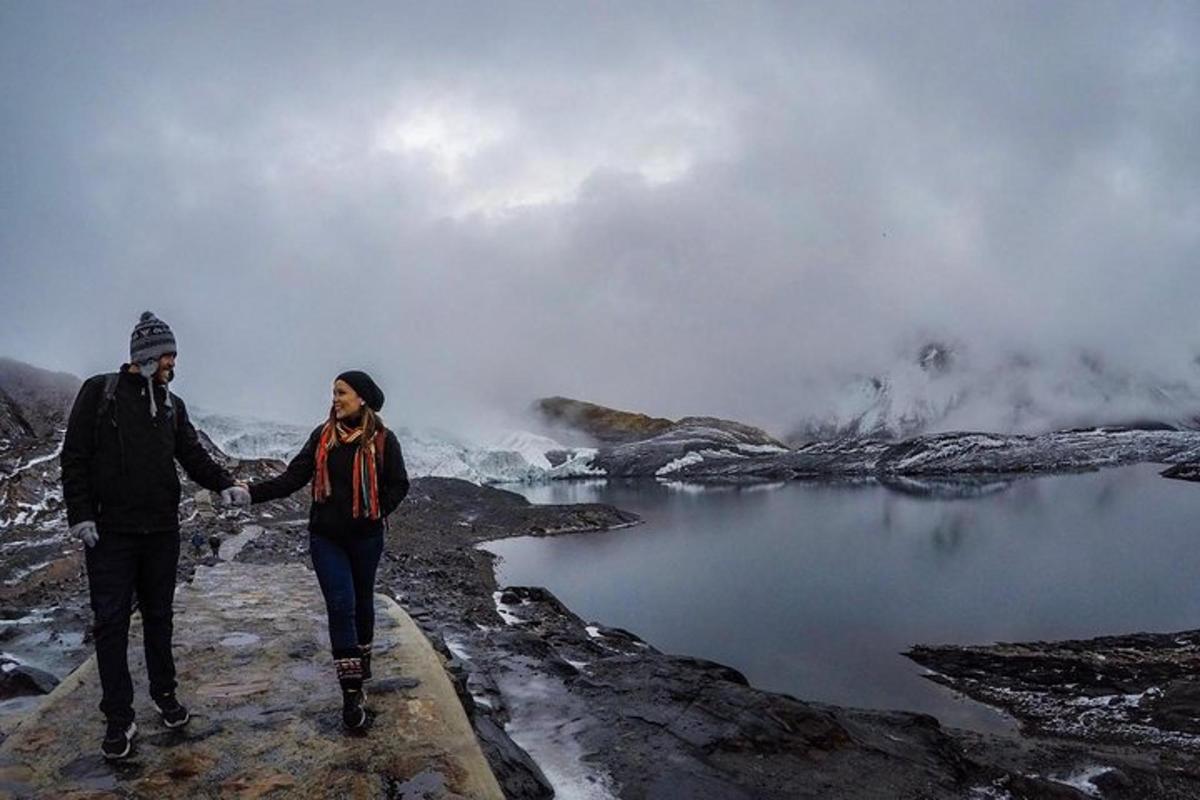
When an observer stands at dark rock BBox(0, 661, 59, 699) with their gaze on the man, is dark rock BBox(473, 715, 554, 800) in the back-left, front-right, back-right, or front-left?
front-left

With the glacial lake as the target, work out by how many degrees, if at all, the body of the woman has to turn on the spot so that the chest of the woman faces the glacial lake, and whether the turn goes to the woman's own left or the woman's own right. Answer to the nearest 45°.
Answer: approximately 135° to the woman's own left

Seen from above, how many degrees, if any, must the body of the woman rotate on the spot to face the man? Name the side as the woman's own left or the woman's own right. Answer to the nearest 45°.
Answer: approximately 90° to the woman's own right

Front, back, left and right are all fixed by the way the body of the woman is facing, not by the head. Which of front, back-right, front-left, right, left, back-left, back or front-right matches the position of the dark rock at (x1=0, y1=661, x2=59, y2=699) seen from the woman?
back-right

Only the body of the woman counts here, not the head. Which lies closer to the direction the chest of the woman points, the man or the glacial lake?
the man

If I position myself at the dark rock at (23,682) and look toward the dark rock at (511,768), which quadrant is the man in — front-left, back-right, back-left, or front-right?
front-right

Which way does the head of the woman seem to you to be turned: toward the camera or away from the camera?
toward the camera

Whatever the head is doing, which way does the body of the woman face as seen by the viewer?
toward the camera
